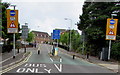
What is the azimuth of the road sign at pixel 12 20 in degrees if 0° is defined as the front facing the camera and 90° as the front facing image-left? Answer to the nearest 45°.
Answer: approximately 0°

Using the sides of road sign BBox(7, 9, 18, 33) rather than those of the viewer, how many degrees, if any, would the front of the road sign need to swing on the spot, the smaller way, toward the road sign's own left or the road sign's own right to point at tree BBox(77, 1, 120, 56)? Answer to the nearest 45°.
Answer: approximately 90° to the road sign's own left

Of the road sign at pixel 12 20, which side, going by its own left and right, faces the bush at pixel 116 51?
left
